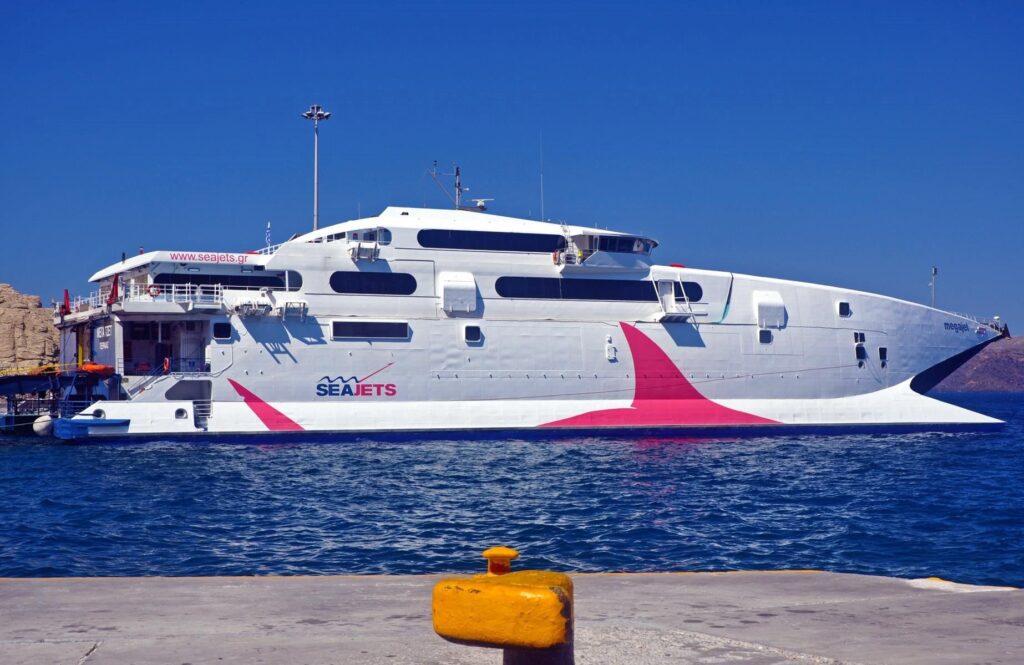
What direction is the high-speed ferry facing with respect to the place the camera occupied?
facing to the right of the viewer

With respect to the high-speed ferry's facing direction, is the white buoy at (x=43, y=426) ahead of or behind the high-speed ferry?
behind

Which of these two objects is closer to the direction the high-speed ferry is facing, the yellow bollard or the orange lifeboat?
the yellow bollard

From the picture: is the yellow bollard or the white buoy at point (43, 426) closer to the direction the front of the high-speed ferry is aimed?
the yellow bollard

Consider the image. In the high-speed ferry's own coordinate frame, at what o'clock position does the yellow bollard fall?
The yellow bollard is roughly at 3 o'clock from the high-speed ferry.
